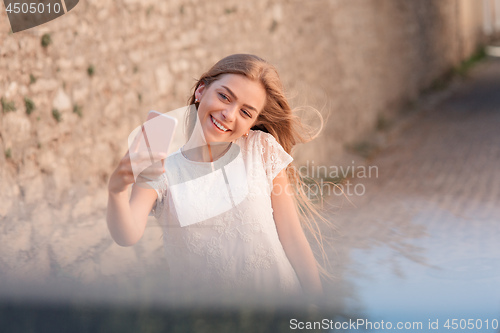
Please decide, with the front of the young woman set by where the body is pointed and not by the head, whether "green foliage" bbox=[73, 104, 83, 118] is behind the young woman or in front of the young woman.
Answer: behind

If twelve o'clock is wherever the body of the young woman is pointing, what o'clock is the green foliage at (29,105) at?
The green foliage is roughly at 5 o'clock from the young woman.

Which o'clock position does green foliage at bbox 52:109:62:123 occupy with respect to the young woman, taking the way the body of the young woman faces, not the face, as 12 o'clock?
The green foliage is roughly at 5 o'clock from the young woman.

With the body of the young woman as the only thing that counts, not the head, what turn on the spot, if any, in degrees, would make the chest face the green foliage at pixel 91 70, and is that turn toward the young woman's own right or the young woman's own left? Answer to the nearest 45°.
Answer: approximately 180°

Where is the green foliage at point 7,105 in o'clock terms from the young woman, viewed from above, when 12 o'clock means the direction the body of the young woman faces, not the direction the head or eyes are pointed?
The green foliage is roughly at 5 o'clock from the young woman.

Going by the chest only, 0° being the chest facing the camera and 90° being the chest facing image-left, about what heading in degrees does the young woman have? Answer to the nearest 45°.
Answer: approximately 0°
